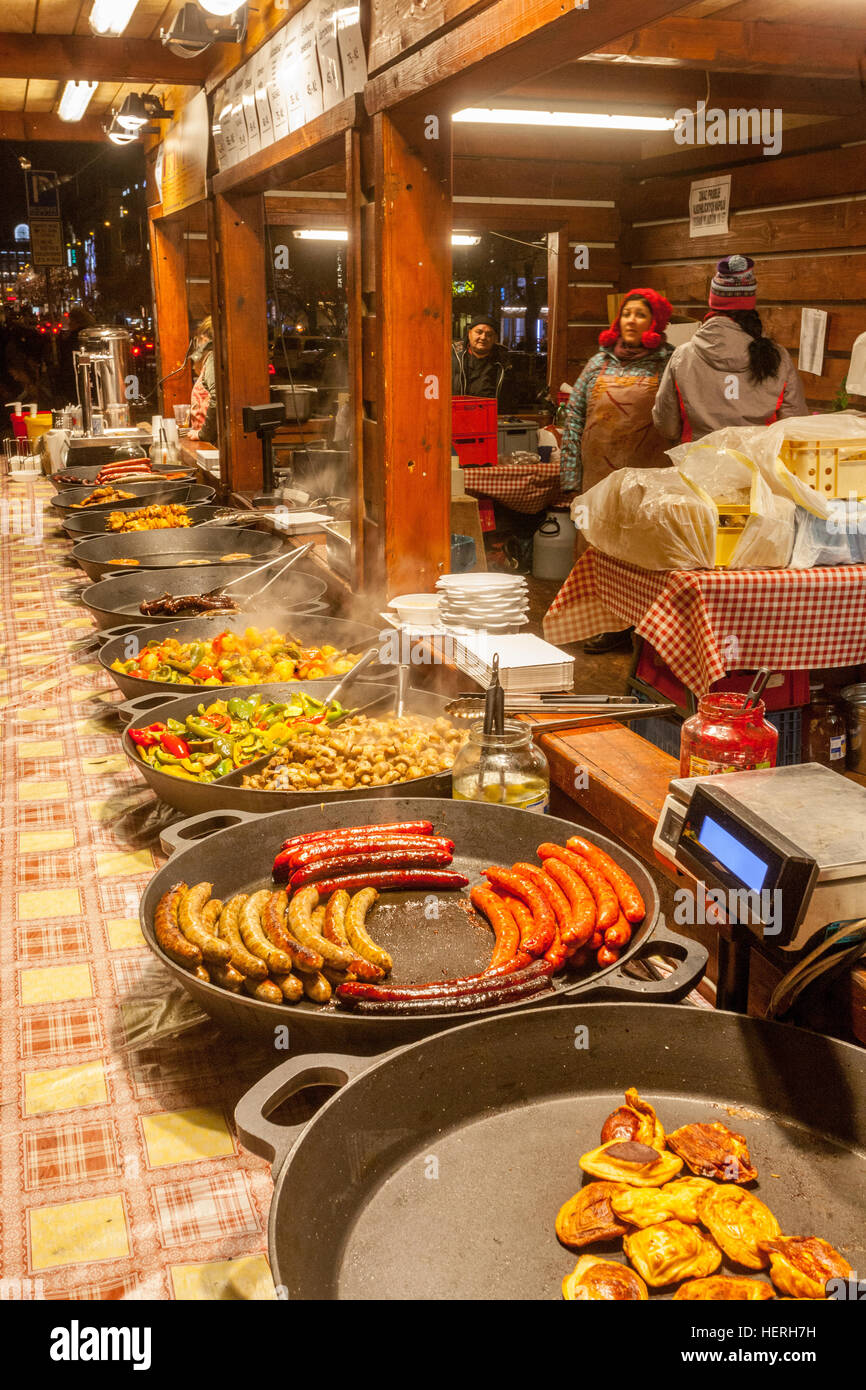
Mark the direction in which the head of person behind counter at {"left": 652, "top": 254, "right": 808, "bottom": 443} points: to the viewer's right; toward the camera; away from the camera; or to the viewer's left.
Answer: away from the camera

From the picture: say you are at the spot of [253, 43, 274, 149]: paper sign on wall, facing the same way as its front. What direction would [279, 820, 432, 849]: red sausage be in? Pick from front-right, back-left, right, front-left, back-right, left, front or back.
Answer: front-left

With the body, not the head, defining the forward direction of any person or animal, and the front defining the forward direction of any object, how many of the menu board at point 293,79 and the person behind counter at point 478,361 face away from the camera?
0

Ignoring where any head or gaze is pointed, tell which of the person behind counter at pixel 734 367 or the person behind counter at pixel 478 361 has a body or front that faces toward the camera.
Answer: the person behind counter at pixel 478 361

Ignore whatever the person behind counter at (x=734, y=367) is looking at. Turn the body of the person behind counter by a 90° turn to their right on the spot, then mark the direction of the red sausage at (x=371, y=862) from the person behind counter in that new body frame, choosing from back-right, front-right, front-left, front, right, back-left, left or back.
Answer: right

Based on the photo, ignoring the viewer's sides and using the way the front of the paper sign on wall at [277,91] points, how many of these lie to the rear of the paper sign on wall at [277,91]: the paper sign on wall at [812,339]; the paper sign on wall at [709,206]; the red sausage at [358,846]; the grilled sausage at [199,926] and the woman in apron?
3

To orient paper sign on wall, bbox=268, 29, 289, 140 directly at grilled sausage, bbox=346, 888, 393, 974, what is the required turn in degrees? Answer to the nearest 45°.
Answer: approximately 45° to its left

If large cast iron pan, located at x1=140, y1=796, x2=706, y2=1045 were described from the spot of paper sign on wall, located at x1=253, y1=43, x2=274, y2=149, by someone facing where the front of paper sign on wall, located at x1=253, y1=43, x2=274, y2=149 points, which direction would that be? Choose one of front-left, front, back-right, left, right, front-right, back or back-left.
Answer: front-left

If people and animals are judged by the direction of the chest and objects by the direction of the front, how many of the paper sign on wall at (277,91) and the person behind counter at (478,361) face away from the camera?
0

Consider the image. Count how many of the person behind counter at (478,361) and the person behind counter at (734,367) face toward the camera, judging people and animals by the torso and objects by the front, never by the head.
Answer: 1

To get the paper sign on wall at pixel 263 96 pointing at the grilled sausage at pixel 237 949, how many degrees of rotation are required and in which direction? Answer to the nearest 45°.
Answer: approximately 45° to its left

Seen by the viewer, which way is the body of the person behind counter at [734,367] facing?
away from the camera

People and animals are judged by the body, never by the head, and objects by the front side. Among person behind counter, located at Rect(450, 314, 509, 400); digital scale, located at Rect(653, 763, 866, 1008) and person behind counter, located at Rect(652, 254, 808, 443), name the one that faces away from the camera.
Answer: person behind counter, located at Rect(652, 254, 808, 443)

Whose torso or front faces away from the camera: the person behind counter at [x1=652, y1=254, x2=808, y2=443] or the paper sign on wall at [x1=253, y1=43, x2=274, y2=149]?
the person behind counter

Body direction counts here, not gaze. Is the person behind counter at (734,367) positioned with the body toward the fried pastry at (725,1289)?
no

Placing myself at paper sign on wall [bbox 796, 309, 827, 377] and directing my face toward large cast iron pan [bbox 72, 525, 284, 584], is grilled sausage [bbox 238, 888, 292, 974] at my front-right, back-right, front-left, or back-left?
front-left

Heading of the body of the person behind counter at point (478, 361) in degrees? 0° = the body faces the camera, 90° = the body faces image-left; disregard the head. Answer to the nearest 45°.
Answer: approximately 0°

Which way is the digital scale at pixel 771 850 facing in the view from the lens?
facing the viewer and to the left of the viewer
